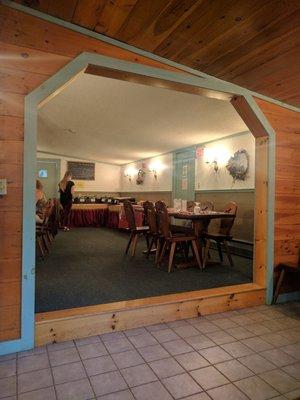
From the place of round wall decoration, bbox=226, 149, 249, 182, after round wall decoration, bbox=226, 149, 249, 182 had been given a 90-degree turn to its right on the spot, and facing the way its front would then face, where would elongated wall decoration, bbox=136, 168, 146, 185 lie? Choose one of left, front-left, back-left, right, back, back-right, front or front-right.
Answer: front

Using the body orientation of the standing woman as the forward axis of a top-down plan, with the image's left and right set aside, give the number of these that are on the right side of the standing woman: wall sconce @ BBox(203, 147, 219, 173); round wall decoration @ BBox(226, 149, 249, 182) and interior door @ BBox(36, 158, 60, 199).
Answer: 2

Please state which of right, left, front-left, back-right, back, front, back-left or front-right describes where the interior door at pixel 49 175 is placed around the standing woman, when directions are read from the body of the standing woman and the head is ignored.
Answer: front-left

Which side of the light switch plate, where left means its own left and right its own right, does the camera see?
front

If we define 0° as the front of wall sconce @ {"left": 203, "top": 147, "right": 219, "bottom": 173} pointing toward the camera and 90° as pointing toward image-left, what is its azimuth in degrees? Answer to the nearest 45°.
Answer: approximately 45°

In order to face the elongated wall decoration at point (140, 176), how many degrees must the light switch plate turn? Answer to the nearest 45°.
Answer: approximately 135° to its left

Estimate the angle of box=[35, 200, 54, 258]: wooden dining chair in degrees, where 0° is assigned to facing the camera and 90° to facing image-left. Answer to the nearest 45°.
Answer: approximately 90°

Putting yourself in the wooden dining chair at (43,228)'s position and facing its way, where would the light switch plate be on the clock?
The light switch plate is roughly at 9 o'clock from the wooden dining chair.

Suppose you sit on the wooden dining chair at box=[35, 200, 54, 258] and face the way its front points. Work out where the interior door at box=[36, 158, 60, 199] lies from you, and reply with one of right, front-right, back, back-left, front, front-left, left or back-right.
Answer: right

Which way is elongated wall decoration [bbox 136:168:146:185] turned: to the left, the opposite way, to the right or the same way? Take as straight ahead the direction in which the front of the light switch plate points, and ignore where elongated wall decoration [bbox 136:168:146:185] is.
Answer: to the right

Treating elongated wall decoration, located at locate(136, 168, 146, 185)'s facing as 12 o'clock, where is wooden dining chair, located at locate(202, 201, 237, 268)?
The wooden dining chair is roughly at 10 o'clock from the elongated wall decoration.

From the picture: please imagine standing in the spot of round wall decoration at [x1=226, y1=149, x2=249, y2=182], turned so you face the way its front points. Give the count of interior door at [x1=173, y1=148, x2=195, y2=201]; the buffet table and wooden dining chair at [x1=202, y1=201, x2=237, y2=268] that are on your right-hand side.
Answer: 2

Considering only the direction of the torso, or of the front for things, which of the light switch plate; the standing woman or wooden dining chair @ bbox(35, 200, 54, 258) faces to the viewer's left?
the wooden dining chair

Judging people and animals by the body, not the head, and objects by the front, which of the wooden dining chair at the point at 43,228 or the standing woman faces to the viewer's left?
the wooden dining chair

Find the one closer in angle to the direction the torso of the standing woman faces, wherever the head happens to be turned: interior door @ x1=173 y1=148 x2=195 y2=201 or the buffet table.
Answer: the buffet table

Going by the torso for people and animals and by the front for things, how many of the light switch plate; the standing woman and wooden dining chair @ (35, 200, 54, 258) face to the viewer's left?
1

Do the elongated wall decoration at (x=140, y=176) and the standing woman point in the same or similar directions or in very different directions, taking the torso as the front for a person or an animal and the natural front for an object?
very different directions

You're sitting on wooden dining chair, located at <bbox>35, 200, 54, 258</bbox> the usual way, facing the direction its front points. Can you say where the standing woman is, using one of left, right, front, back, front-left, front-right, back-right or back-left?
right

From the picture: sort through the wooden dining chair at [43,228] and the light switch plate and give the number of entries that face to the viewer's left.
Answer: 1

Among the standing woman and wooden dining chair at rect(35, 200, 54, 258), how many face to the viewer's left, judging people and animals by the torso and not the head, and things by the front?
1
